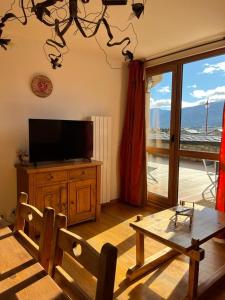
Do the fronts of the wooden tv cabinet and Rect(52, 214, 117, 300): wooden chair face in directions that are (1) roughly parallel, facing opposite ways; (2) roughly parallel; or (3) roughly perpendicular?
roughly perpendicular

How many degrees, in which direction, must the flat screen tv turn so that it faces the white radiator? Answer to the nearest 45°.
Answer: approximately 90° to its left

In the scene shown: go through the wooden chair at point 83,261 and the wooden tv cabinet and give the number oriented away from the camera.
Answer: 0

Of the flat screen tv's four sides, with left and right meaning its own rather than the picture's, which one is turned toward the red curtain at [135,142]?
left

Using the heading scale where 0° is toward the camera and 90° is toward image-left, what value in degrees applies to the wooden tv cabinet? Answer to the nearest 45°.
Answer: approximately 315°

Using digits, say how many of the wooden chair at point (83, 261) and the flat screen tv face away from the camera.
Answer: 0
